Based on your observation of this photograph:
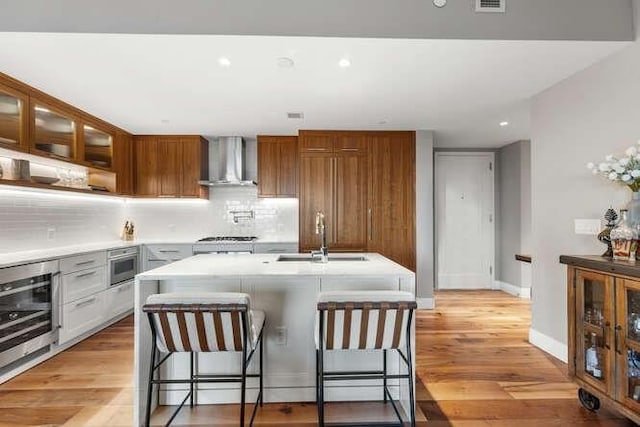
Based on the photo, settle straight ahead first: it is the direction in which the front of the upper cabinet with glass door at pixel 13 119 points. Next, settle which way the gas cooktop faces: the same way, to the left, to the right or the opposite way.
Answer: to the right

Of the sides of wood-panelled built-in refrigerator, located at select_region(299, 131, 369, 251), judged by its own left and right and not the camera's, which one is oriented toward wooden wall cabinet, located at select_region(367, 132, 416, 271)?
left

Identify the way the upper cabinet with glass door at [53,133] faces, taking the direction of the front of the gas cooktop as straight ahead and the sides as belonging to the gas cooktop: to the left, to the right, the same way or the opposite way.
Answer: to the left

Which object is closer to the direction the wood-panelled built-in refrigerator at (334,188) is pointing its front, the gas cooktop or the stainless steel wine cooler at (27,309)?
the stainless steel wine cooler

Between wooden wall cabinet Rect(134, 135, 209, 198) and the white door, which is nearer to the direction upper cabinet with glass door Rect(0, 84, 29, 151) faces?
the white door

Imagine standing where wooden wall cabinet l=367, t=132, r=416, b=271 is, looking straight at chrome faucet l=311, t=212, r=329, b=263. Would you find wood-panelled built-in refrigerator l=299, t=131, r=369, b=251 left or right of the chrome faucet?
right

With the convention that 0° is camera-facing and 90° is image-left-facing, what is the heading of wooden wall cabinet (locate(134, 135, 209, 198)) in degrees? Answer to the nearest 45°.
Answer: approximately 0°

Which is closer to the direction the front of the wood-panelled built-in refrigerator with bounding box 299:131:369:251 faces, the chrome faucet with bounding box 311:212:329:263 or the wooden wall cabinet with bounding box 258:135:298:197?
the chrome faucet

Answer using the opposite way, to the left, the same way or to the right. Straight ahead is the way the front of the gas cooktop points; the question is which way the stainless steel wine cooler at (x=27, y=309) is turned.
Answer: to the left
